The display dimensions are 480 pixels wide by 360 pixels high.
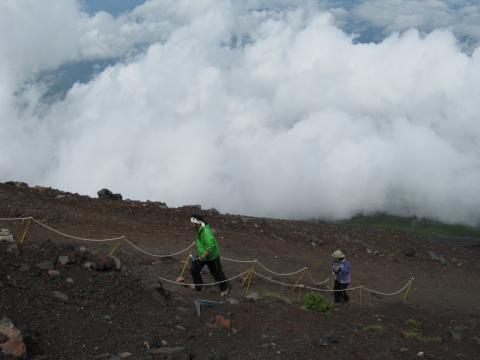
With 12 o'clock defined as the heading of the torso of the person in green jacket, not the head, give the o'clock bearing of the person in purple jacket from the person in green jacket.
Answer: The person in purple jacket is roughly at 5 o'clock from the person in green jacket.

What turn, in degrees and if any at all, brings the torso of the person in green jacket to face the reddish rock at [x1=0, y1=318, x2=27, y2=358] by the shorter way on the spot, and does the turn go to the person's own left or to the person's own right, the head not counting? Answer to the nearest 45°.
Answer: approximately 45° to the person's own left

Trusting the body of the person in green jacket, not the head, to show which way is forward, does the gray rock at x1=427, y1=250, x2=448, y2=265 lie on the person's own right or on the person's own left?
on the person's own right

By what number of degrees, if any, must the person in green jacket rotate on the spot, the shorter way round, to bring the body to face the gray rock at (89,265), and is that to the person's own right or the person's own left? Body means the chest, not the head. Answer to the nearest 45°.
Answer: approximately 45° to the person's own left

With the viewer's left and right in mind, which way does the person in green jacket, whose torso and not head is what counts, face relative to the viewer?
facing to the left of the viewer

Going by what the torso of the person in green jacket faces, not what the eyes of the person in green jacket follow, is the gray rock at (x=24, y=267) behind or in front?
in front

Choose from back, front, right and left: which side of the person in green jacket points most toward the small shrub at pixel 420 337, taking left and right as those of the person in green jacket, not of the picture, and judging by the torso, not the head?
back

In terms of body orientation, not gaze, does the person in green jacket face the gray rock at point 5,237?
yes

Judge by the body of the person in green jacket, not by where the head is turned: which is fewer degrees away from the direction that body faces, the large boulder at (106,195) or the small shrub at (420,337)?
the large boulder

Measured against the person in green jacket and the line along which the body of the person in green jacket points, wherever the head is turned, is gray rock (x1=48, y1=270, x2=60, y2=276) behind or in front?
in front

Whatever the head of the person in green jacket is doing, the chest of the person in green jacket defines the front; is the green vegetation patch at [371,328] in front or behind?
behind

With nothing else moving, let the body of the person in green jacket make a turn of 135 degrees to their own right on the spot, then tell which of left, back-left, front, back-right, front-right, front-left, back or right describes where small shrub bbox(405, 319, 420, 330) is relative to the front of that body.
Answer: front-right

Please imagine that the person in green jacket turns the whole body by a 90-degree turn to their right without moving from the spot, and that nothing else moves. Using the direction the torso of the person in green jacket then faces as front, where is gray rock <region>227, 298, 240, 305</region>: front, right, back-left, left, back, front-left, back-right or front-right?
back-right

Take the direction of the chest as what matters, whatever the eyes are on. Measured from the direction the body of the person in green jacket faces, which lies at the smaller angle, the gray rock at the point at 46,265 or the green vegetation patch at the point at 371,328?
the gray rock

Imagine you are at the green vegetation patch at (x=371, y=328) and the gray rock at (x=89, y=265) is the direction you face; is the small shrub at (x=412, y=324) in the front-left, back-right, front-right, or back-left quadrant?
back-right

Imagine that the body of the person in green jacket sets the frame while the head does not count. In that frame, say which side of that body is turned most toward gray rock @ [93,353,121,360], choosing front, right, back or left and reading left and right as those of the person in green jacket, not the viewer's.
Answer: left
